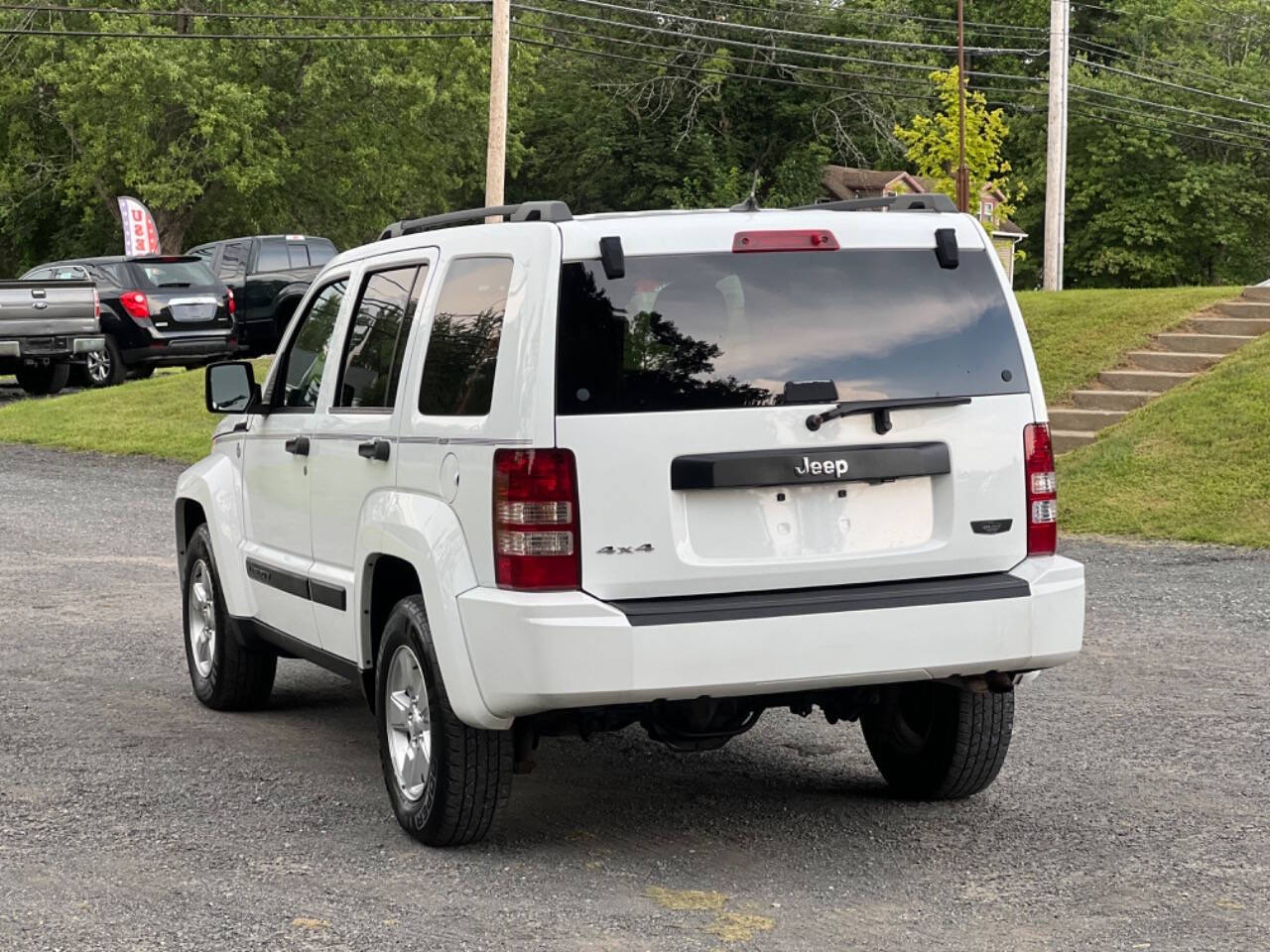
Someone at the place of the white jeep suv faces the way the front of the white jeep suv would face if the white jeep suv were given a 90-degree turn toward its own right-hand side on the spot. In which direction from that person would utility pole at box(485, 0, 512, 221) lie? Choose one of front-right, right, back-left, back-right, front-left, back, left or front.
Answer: front-left

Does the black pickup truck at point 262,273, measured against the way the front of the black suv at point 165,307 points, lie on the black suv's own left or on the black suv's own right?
on the black suv's own right

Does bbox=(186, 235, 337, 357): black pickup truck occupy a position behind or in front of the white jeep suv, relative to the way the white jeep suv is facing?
in front

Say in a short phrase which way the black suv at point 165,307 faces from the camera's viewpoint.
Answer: facing away from the viewer and to the left of the viewer

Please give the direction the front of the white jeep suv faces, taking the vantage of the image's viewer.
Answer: facing away from the viewer and to the left of the viewer

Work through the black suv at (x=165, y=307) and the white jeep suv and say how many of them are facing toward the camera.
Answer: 0

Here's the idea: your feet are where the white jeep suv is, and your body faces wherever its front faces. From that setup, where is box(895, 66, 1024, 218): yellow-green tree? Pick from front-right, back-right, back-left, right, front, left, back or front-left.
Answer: front-right

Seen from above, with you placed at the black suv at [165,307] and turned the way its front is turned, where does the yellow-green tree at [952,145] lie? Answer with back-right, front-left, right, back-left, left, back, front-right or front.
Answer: right

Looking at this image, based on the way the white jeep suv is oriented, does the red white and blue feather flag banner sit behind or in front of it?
in front
